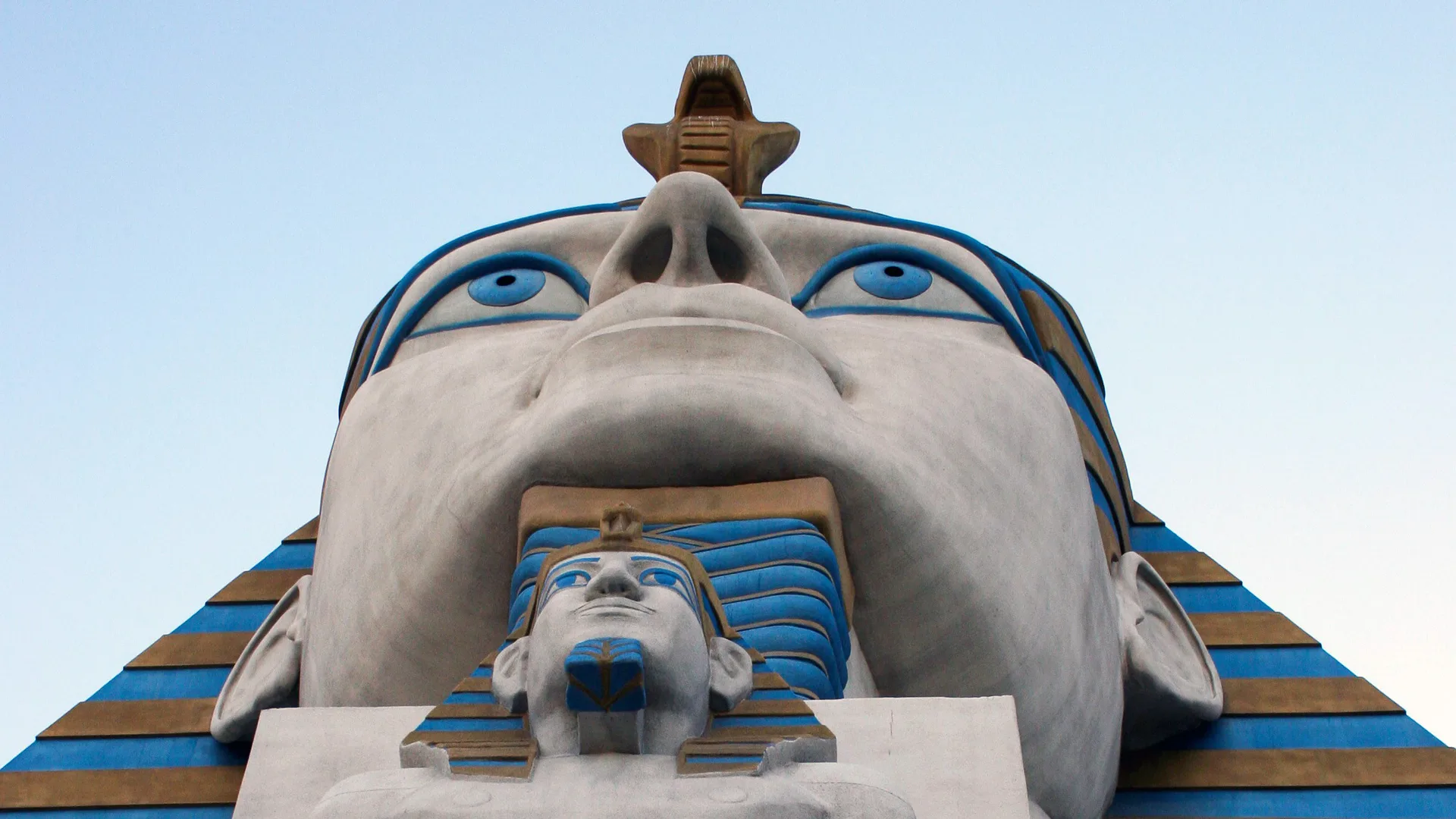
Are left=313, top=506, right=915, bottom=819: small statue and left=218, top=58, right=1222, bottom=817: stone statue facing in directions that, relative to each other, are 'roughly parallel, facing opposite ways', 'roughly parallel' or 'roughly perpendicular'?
roughly parallel

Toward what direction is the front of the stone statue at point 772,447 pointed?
toward the camera

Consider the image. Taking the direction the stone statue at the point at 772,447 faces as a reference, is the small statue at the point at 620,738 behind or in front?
in front

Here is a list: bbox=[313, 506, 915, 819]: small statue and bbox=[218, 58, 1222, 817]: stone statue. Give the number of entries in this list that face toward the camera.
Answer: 2

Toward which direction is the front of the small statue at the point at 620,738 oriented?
toward the camera

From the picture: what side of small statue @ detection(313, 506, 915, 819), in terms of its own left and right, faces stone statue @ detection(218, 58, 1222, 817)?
back

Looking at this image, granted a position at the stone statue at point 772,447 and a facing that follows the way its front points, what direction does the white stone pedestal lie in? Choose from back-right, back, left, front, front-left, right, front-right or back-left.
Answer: front
